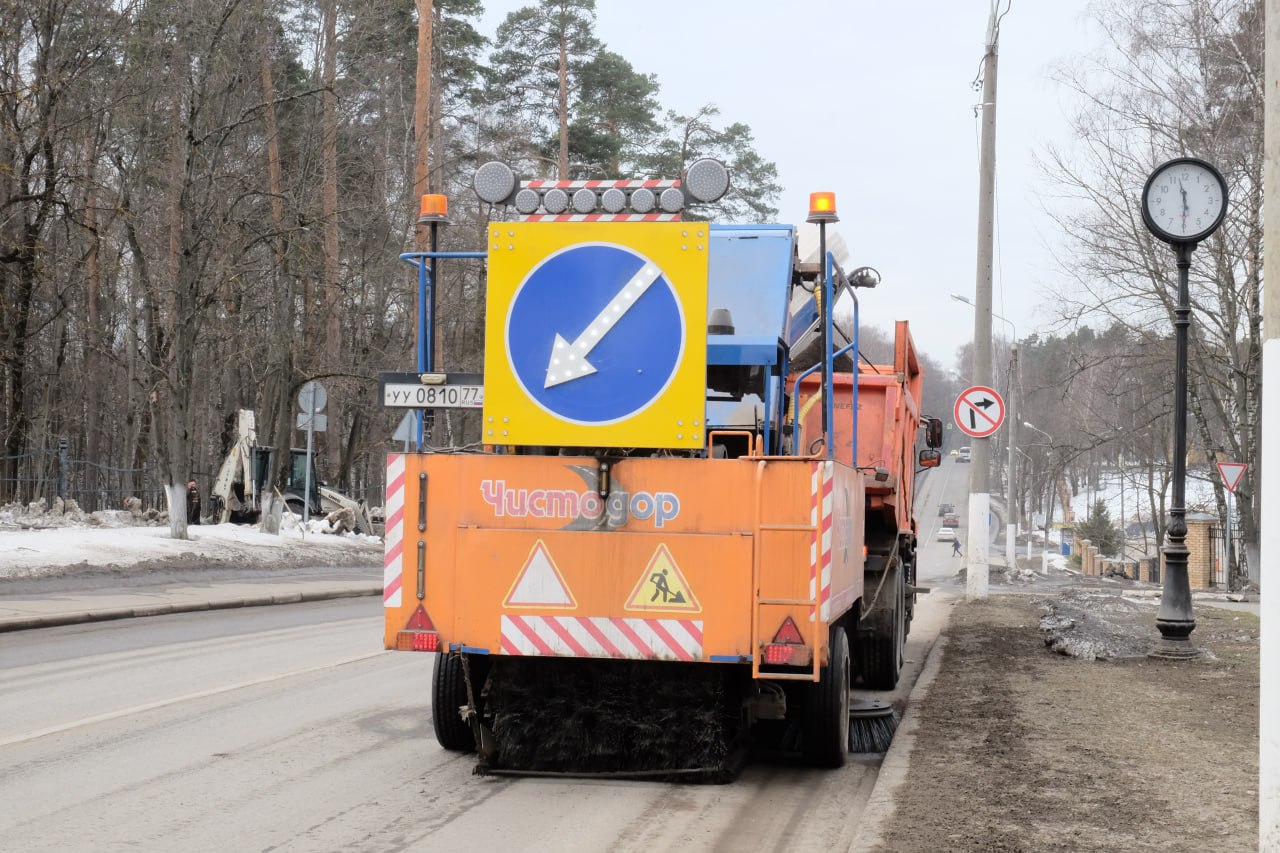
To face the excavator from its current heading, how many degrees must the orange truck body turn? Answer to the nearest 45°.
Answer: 0° — it already faces it

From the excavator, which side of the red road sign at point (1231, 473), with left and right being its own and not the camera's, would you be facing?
right

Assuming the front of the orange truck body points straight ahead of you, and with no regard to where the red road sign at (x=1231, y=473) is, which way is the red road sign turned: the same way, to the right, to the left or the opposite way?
the opposite way

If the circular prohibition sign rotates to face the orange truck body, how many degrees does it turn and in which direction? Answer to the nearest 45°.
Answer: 0° — it already faces it

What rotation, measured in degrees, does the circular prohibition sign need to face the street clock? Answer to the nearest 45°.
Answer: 0° — it already faces it

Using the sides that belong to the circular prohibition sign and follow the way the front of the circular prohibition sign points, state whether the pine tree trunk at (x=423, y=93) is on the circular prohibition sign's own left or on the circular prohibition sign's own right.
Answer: on the circular prohibition sign's own right

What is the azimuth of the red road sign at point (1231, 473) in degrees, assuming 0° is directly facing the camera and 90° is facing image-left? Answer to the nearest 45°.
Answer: approximately 0°

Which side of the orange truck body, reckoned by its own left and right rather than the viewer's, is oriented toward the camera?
back
